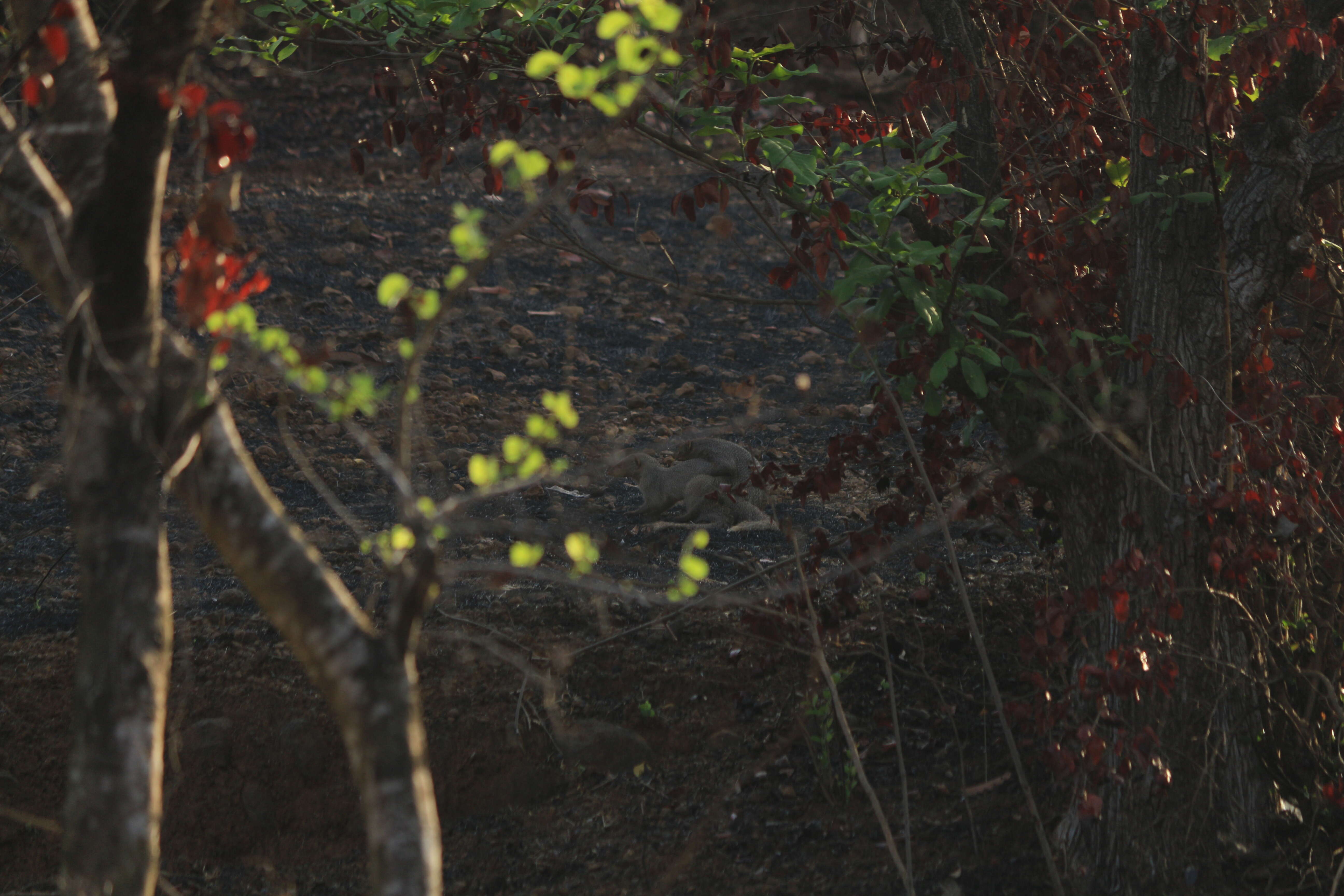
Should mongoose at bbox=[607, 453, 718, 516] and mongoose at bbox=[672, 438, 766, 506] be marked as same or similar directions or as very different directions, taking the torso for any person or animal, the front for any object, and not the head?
same or similar directions

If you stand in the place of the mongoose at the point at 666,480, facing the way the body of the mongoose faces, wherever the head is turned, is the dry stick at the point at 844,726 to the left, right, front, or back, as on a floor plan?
left

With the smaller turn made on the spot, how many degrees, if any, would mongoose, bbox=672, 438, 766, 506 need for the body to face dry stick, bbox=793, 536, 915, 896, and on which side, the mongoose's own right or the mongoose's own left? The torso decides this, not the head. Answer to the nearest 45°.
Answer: approximately 90° to the mongoose's own left

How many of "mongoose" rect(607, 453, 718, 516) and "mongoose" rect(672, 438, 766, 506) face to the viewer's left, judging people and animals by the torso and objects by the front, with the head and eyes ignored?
2

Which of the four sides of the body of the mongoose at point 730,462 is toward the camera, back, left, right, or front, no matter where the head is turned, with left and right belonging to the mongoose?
left

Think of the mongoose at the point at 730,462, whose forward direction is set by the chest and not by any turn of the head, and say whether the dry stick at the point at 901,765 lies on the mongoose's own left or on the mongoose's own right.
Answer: on the mongoose's own left

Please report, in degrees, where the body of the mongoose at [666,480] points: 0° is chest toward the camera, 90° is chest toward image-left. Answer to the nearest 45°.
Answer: approximately 90°
